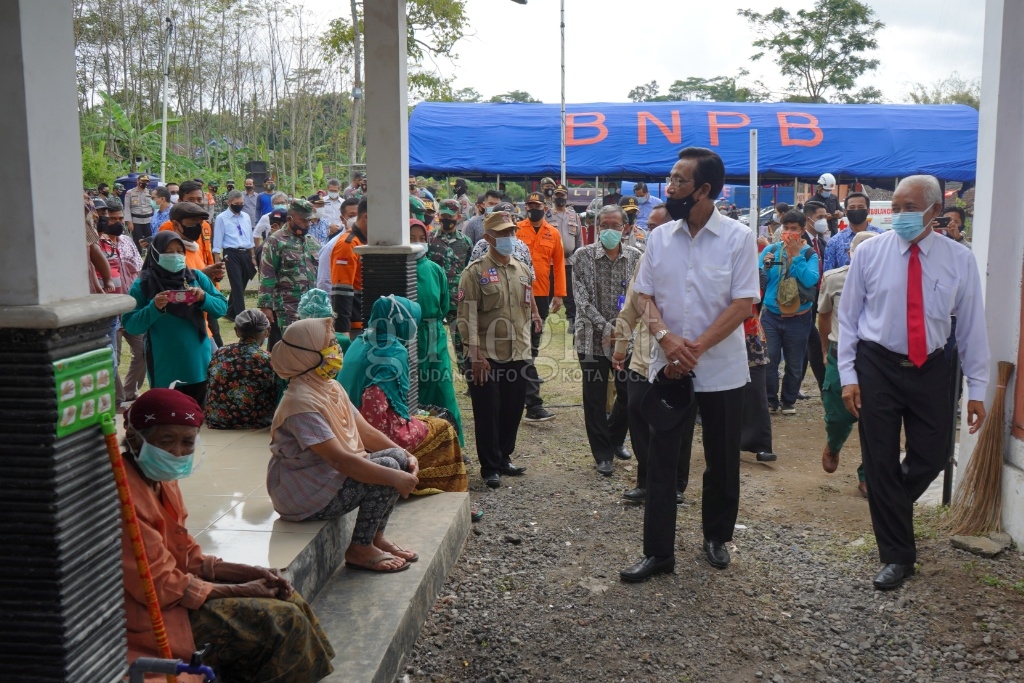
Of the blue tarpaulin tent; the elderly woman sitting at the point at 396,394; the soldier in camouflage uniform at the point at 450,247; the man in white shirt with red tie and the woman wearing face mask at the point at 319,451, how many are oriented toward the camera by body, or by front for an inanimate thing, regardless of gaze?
3

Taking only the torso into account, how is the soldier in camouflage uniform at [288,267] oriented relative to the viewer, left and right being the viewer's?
facing the viewer and to the right of the viewer

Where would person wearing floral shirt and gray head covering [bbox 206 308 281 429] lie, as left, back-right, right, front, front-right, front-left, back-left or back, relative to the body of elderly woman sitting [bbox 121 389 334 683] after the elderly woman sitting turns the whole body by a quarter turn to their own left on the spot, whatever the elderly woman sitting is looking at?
front-left

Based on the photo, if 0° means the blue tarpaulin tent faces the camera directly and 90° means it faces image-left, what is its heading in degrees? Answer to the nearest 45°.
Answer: approximately 0°

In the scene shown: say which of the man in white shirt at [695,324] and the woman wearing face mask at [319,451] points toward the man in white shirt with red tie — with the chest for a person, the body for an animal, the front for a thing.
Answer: the woman wearing face mask

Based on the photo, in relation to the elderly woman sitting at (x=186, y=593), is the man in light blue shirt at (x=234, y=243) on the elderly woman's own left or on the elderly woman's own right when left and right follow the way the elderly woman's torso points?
on the elderly woman's own left

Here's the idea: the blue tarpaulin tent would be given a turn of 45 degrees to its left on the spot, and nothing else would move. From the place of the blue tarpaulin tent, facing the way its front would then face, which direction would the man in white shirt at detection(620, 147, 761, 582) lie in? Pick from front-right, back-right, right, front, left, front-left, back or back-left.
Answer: front-right

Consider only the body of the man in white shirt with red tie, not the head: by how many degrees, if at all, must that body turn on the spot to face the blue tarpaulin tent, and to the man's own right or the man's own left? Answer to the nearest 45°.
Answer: approximately 180°

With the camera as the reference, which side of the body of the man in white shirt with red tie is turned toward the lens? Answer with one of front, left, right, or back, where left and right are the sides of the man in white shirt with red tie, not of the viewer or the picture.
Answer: front

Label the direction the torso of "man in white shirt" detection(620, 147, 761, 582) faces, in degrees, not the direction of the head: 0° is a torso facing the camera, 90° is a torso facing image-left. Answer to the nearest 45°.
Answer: approximately 45°

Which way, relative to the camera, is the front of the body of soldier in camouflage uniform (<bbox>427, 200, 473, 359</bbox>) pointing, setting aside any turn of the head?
toward the camera
